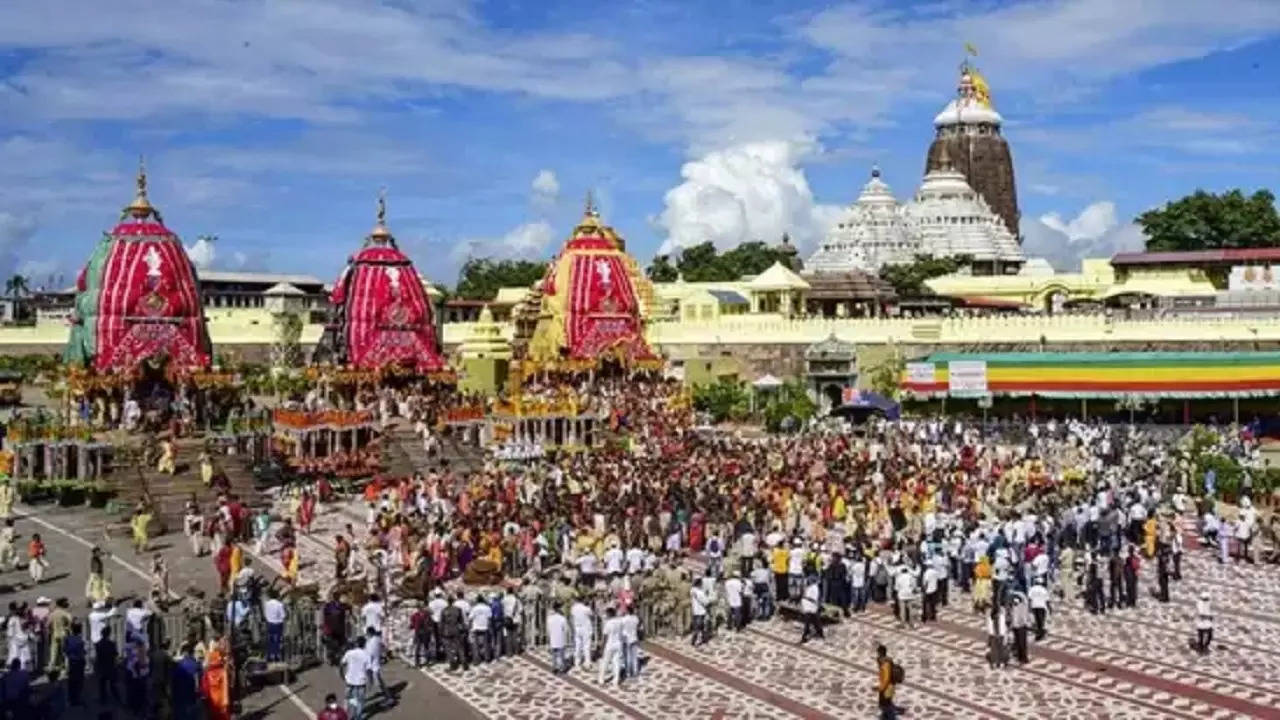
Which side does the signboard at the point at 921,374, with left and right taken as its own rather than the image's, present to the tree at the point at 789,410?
right

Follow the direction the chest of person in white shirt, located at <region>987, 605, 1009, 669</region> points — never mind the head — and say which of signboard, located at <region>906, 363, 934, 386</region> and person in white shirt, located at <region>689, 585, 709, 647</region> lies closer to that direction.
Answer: the signboard

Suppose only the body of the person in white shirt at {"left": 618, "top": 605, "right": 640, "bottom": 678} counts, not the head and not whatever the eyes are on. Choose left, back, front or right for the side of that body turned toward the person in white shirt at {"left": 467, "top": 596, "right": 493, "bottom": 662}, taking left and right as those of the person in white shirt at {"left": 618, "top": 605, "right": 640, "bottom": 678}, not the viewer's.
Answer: left

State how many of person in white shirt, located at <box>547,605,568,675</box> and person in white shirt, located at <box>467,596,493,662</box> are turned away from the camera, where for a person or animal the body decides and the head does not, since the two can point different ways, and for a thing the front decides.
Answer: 2

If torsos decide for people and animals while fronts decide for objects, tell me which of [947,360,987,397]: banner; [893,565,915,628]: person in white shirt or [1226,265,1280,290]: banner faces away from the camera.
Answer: the person in white shirt

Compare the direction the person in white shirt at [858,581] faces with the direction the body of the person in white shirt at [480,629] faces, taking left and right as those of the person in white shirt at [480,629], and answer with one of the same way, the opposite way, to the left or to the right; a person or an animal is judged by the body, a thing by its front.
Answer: the same way

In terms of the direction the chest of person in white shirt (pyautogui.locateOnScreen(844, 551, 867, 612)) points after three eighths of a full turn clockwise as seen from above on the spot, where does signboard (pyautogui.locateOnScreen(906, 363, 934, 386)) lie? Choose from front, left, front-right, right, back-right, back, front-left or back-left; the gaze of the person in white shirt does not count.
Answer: back-left

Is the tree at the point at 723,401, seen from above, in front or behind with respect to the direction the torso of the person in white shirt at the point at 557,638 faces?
in front

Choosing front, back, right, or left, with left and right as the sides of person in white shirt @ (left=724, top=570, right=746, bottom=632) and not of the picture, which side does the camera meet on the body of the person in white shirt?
back

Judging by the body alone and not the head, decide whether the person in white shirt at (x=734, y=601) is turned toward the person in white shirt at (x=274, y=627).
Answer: no

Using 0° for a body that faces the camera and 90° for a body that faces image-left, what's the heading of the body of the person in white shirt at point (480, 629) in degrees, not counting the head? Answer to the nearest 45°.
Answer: approximately 180°

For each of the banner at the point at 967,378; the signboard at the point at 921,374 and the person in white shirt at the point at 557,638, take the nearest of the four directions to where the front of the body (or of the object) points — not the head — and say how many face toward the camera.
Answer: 2

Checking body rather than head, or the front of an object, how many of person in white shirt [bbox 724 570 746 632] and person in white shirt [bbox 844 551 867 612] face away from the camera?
2

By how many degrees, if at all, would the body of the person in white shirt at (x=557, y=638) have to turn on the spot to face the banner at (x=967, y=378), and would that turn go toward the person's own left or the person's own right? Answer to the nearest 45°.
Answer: approximately 45° to the person's own right

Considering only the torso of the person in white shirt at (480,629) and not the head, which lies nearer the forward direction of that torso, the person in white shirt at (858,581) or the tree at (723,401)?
the tree

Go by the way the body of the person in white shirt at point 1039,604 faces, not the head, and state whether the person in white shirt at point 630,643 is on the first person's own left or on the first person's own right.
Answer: on the first person's own left

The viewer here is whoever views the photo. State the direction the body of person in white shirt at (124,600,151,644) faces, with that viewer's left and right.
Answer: facing away from the viewer

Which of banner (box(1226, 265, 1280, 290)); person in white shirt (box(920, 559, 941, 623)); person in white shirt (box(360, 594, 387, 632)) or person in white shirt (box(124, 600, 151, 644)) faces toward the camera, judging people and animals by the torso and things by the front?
the banner

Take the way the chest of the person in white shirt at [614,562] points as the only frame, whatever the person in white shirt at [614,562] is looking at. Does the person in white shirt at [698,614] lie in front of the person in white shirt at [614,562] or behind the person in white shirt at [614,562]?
behind

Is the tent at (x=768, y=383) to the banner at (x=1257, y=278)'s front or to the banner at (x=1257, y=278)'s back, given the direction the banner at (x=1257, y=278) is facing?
to the front
